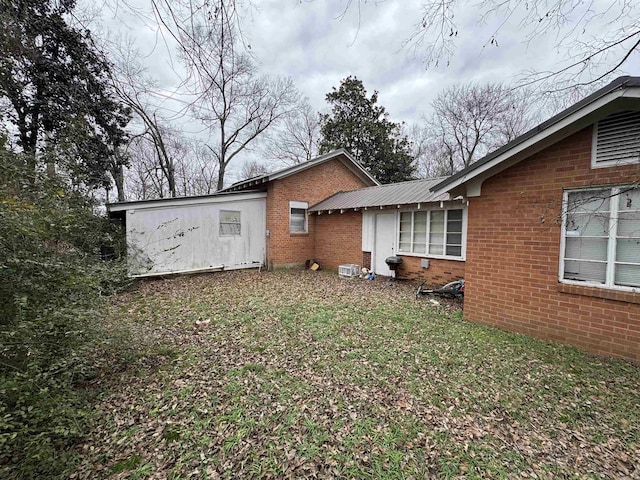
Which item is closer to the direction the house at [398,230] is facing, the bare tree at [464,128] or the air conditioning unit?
the air conditioning unit

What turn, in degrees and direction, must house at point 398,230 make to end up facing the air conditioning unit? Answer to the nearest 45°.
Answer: approximately 45° to its right

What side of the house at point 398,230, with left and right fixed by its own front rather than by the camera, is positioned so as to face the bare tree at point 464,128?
back

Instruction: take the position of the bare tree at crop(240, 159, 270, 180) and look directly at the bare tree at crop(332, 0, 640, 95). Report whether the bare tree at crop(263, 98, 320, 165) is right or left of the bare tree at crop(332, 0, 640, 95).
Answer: left

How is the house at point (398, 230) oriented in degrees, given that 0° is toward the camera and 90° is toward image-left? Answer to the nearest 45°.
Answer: approximately 45°

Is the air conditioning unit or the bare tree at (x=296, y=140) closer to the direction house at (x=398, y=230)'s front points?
the air conditioning unit

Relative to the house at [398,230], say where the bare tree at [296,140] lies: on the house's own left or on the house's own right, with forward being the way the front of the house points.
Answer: on the house's own right

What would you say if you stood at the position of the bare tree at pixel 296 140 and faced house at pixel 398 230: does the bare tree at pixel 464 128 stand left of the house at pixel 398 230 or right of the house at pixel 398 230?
left

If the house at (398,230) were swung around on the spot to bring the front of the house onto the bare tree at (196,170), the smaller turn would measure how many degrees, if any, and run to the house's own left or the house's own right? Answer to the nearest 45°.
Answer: approximately 90° to the house's own right
